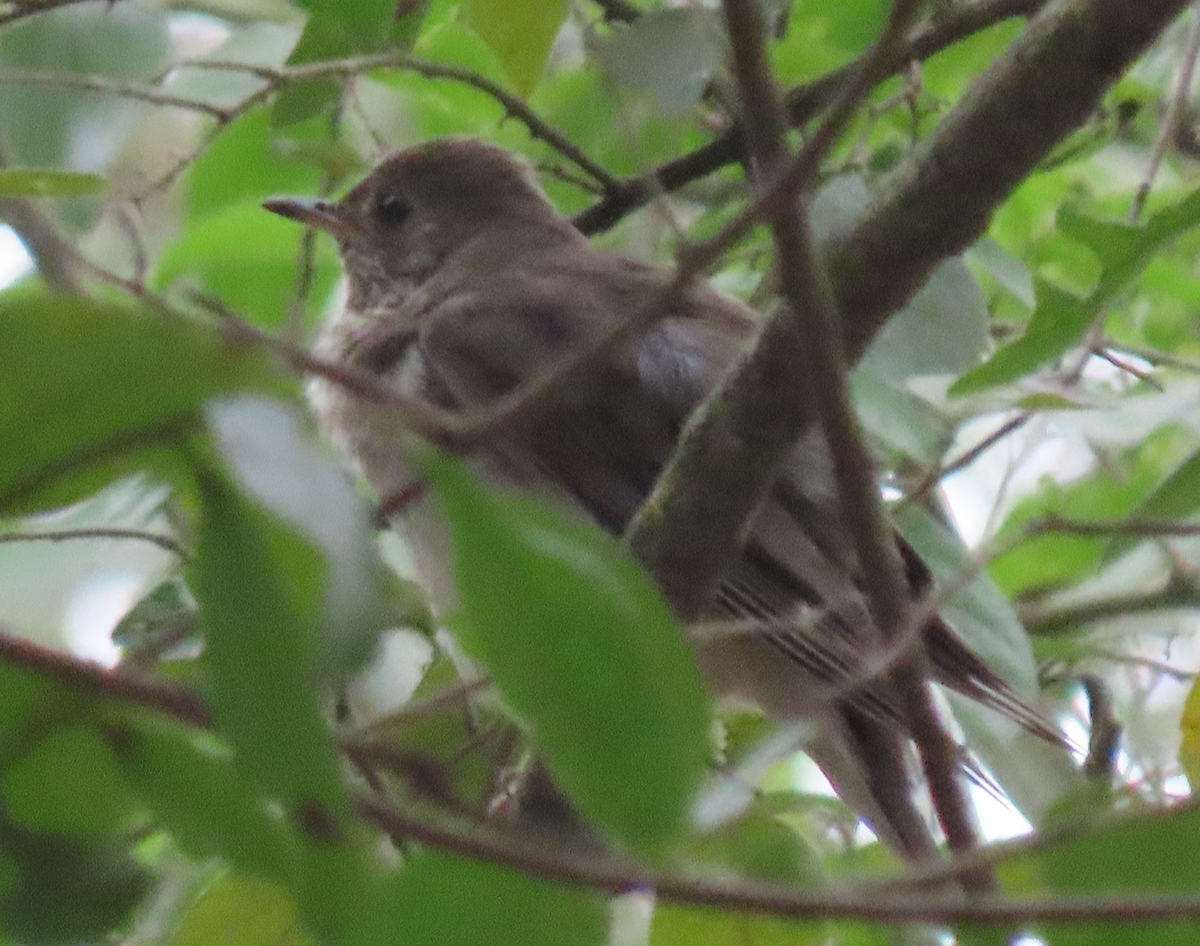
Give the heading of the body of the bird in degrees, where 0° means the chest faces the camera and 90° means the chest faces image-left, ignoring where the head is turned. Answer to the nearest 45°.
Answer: approximately 90°

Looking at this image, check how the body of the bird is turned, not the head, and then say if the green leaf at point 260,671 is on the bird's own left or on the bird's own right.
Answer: on the bird's own left

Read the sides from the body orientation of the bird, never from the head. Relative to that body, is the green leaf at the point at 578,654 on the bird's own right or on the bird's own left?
on the bird's own left

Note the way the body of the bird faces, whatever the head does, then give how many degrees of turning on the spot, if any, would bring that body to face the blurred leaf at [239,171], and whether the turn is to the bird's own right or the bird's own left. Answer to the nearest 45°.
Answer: approximately 45° to the bird's own right

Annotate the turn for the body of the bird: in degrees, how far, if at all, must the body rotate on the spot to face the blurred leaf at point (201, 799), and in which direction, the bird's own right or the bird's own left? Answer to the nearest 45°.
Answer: approximately 90° to the bird's own left

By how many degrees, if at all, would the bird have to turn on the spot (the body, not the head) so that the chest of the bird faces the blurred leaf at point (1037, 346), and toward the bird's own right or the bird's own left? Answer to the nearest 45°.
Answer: approximately 135° to the bird's own left
